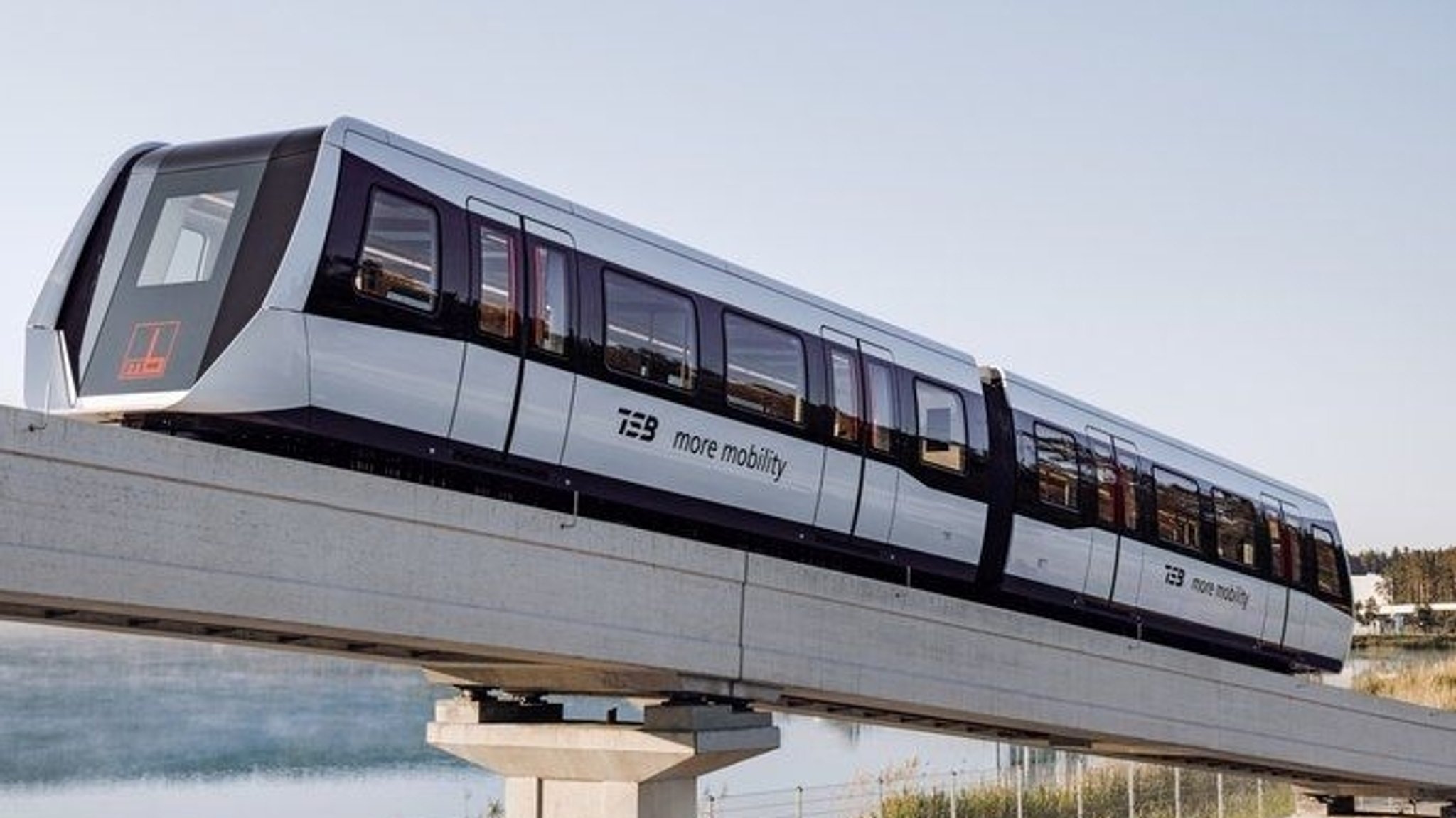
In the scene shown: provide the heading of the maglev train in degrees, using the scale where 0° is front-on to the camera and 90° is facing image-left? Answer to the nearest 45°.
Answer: approximately 45°
